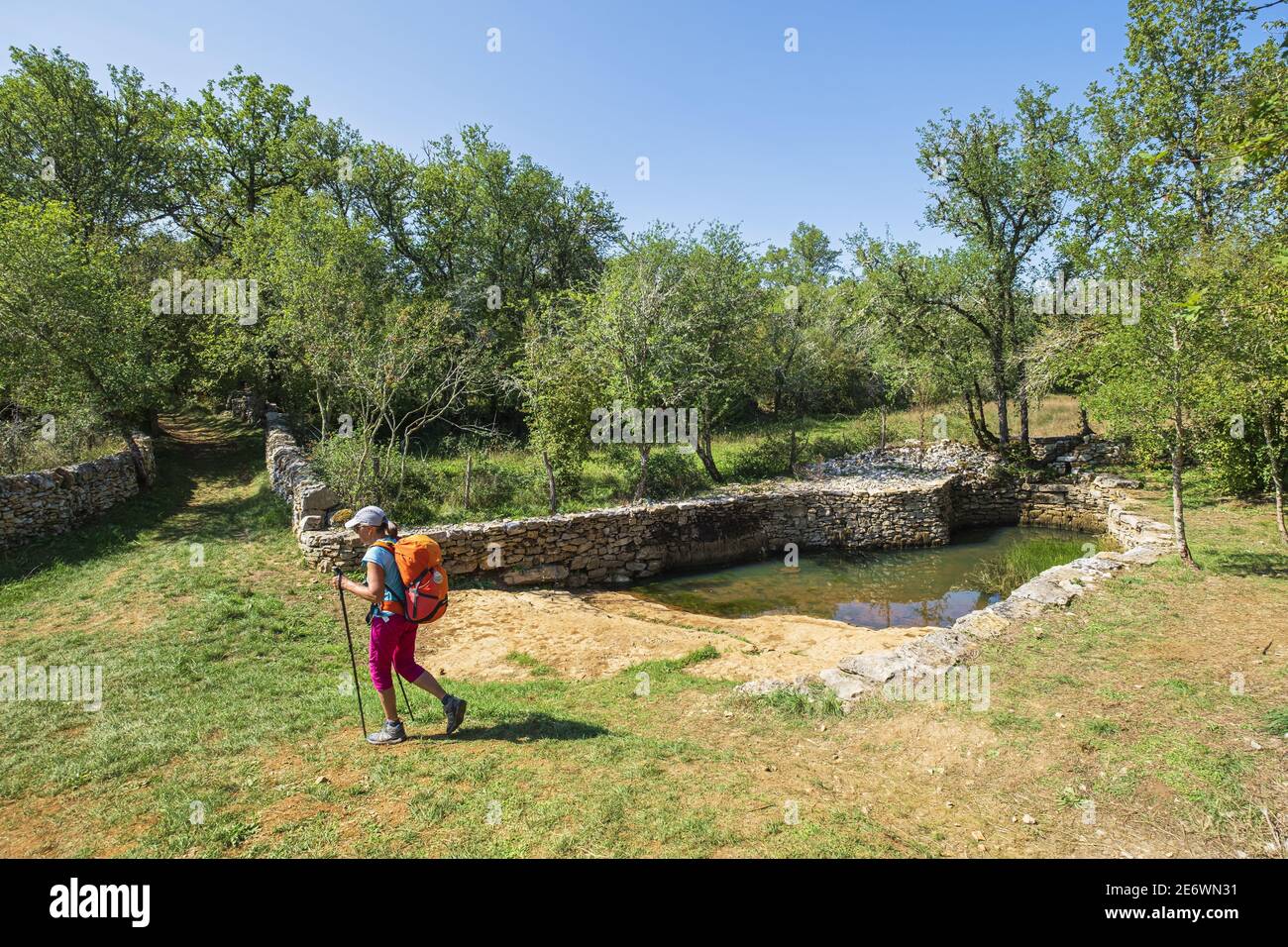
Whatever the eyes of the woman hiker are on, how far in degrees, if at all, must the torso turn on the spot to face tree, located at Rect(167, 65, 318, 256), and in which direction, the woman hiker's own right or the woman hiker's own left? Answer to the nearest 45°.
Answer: approximately 90° to the woman hiker's own right

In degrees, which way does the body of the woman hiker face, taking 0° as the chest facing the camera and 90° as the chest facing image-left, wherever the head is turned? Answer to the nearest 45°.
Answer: approximately 90°

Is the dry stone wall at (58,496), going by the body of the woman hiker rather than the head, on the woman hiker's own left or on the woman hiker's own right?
on the woman hiker's own right

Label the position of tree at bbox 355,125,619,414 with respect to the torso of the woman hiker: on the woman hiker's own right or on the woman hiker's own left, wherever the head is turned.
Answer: on the woman hiker's own right

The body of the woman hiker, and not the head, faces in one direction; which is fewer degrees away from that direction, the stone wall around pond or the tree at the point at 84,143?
the tree
